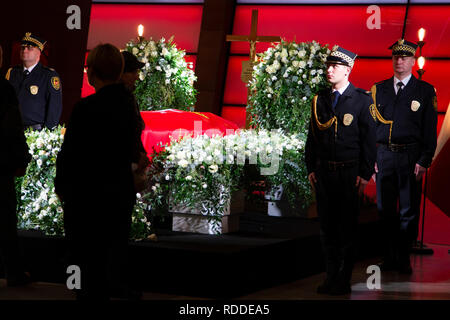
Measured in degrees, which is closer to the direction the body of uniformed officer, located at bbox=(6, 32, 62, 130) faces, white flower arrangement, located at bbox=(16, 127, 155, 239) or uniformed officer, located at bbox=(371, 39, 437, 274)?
the white flower arrangement

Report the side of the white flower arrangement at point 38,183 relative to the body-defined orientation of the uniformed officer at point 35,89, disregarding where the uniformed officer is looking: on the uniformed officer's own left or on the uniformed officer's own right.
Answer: on the uniformed officer's own left

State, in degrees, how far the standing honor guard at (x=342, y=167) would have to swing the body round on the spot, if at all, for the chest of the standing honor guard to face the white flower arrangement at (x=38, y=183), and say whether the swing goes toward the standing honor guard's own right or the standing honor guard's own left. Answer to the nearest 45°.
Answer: approximately 45° to the standing honor guard's own right

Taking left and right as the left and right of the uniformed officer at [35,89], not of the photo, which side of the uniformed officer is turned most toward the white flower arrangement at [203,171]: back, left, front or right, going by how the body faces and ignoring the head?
left

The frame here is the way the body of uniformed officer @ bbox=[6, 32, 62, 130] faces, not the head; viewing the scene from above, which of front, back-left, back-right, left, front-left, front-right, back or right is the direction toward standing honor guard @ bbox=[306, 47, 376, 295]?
left

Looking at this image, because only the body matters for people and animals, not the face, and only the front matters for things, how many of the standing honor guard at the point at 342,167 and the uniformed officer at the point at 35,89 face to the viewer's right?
0

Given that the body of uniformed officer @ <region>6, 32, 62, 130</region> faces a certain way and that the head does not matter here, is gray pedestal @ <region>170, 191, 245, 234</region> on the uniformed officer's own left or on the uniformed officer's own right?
on the uniformed officer's own left

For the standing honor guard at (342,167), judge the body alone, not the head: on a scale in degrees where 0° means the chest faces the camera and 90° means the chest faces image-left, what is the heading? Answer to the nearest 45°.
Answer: approximately 45°

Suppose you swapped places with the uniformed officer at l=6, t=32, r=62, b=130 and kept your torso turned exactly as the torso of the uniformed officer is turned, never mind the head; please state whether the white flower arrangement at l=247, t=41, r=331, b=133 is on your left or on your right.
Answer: on your left

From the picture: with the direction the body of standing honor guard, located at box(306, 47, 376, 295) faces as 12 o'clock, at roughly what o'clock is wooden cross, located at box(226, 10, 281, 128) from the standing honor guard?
The wooden cross is roughly at 4 o'clock from the standing honor guard.

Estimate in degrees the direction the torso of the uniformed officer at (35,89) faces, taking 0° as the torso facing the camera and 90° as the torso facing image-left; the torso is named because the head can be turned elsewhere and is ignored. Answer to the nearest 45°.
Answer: approximately 45°
